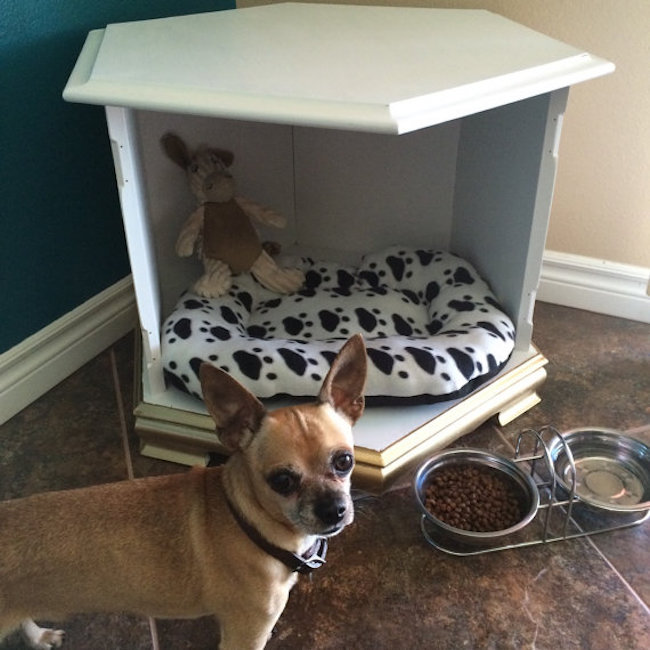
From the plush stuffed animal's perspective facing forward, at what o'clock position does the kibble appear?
The kibble is roughly at 11 o'clock from the plush stuffed animal.

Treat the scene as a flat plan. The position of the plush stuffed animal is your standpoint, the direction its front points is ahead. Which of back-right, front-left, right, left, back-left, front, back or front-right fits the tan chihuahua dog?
front

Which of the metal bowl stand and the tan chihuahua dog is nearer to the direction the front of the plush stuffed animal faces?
the tan chihuahua dog

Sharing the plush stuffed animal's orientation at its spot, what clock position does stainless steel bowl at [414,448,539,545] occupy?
The stainless steel bowl is roughly at 11 o'clock from the plush stuffed animal.

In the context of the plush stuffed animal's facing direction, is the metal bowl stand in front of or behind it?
in front

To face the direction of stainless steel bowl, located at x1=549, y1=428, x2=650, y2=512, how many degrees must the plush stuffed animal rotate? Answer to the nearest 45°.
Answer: approximately 45° to its left

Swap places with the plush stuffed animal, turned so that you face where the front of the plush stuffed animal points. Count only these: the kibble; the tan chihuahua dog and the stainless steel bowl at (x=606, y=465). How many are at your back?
0

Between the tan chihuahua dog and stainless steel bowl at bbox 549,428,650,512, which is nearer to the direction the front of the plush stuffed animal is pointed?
the tan chihuahua dog

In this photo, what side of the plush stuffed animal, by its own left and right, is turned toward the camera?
front

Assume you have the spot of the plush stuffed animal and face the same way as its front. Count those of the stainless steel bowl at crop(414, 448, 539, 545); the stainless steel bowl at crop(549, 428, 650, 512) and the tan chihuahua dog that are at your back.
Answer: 0

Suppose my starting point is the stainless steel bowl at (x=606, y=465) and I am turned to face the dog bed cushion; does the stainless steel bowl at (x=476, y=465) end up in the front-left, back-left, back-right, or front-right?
front-left
